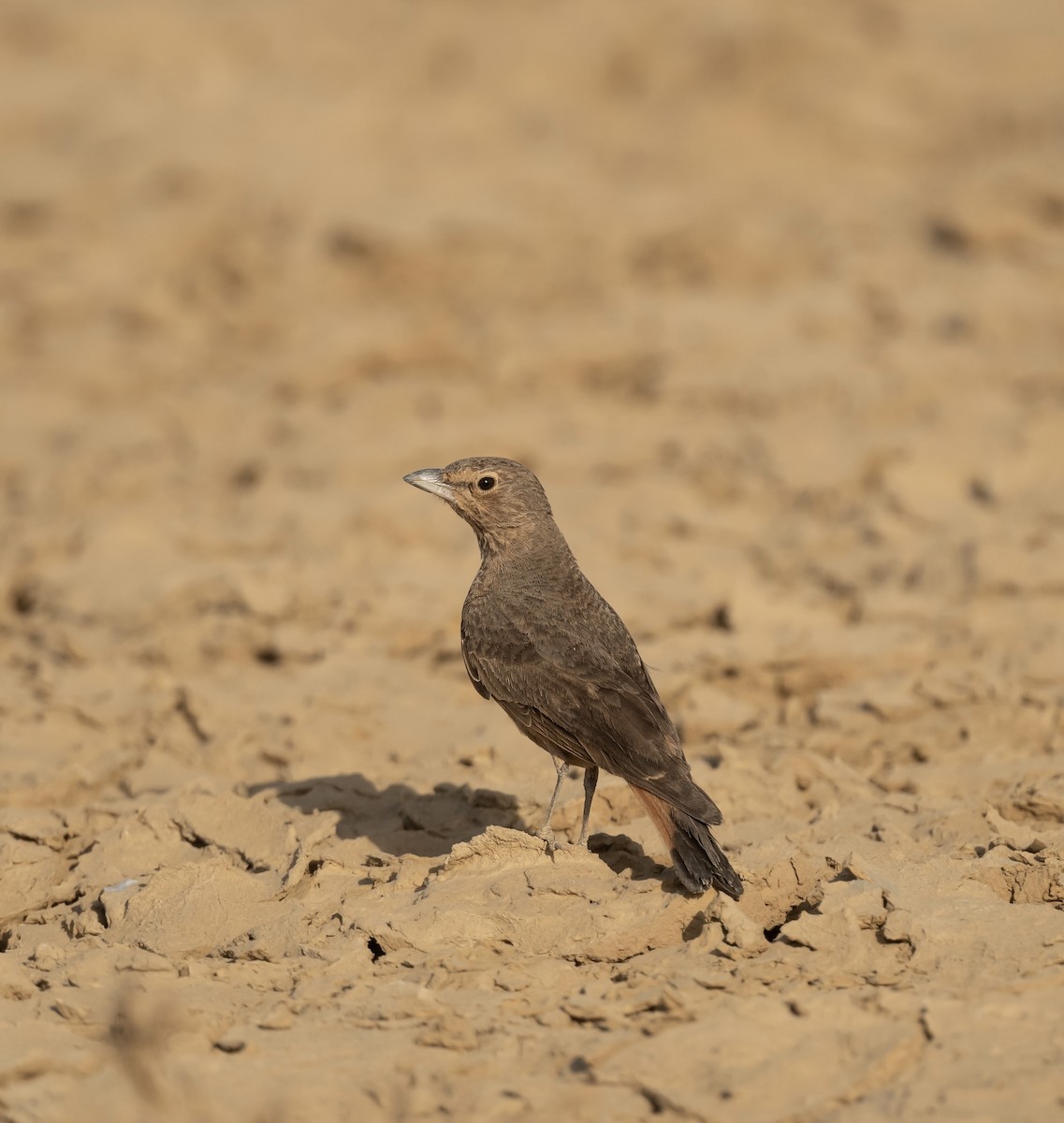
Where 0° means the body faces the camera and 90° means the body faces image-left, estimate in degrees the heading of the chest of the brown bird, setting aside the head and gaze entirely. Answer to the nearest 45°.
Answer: approximately 135°
